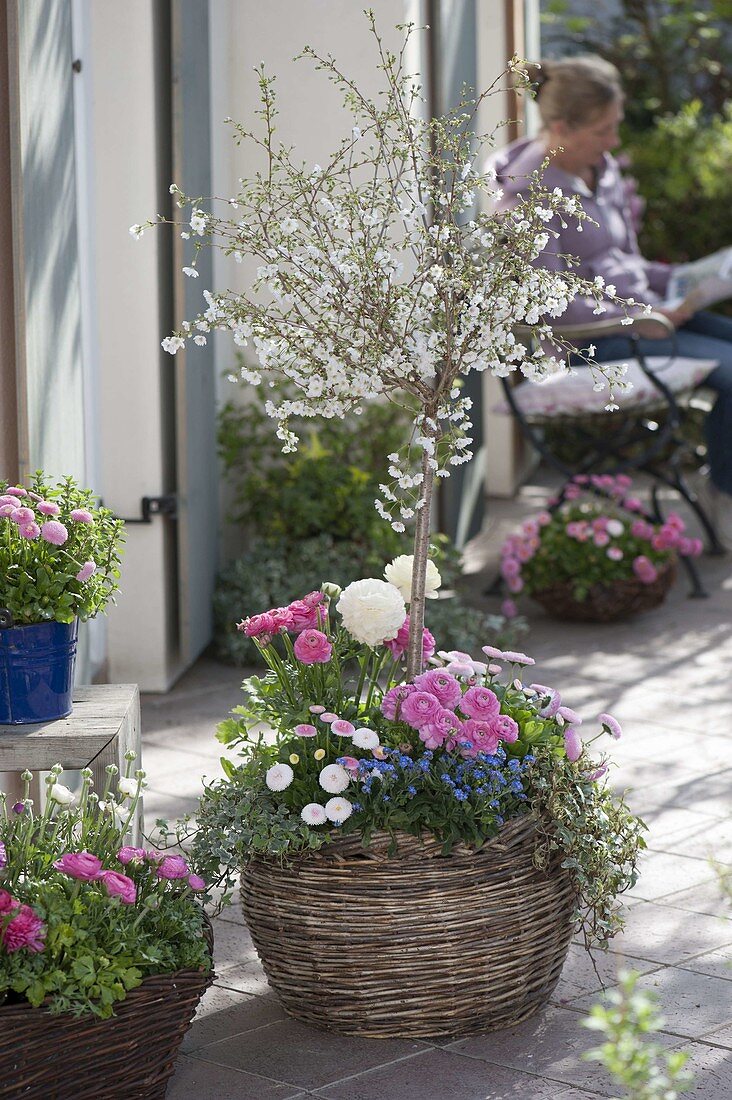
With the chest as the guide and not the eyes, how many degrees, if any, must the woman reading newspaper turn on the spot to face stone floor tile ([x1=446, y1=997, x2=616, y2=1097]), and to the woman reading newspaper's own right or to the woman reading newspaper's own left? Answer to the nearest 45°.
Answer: approximately 90° to the woman reading newspaper's own right

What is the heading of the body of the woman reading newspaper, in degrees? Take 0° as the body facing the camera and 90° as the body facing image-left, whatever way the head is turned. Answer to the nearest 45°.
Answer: approximately 270°

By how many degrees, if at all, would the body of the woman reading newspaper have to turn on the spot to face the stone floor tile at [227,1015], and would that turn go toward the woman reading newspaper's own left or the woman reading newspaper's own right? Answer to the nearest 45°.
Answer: approximately 90° to the woman reading newspaper's own right

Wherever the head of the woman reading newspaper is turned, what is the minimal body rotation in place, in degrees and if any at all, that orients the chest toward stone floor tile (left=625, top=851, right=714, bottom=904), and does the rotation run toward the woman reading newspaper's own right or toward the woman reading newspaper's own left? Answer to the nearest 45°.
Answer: approximately 90° to the woman reading newspaper's own right

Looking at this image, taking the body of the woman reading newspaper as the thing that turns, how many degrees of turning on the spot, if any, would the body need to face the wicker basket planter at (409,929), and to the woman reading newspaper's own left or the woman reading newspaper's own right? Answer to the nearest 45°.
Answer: approximately 90° to the woman reading newspaper's own right

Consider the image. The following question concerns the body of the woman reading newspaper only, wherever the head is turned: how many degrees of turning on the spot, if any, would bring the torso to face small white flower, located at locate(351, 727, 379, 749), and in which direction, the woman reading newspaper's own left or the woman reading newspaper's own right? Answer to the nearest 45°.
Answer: approximately 90° to the woman reading newspaper's own right

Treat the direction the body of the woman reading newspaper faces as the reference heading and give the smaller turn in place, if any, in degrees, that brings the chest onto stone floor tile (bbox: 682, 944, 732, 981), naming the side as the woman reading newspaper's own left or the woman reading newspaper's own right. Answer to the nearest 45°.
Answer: approximately 90° to the woman reading newspaper's own right
